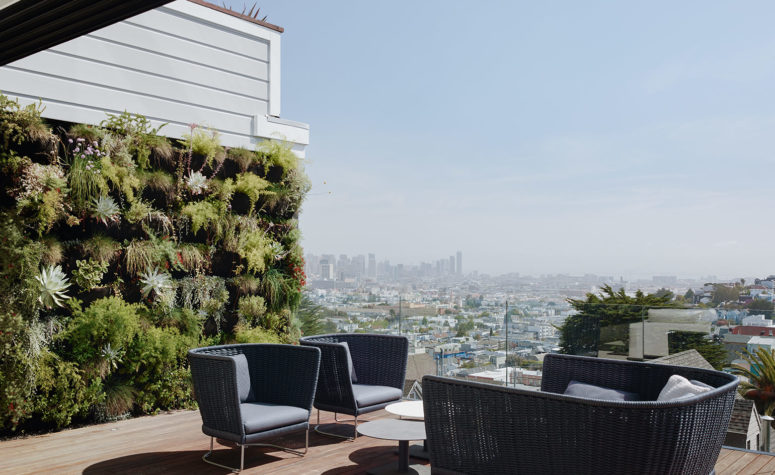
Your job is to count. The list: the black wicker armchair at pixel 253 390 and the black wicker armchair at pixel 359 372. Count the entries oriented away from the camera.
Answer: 0

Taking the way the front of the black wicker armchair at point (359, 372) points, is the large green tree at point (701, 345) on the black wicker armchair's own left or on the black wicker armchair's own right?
on the black wicker armchair's own left

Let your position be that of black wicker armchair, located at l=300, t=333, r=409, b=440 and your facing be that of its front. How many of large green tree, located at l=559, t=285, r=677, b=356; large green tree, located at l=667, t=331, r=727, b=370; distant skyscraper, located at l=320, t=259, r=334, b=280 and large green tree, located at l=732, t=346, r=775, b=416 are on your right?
0

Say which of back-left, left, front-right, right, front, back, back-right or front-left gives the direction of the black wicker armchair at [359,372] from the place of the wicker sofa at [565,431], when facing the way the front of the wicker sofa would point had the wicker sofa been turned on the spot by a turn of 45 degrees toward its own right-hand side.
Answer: front-left

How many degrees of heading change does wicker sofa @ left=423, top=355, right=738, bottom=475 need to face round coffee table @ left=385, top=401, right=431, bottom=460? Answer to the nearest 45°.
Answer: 0° — it already faces it

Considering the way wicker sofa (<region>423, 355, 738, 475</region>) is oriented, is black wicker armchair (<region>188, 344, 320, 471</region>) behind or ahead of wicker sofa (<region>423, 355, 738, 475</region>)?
ahead

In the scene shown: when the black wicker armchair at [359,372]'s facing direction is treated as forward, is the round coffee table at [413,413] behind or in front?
in front

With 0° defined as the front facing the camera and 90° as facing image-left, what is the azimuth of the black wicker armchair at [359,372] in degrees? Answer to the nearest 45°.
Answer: approximately 315°

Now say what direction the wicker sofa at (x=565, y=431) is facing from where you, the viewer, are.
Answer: facing away from the viewer and to the left of the viewer

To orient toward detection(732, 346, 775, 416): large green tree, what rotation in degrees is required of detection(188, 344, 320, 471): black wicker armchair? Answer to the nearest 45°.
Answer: approximately 45° to its left

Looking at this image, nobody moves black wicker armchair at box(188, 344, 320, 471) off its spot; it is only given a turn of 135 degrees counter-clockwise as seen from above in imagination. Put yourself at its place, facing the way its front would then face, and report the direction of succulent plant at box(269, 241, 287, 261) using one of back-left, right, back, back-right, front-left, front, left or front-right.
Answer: front

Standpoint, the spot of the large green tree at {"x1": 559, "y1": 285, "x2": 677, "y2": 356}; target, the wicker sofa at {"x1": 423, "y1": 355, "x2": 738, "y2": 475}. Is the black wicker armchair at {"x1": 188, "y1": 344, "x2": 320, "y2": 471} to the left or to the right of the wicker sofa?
right

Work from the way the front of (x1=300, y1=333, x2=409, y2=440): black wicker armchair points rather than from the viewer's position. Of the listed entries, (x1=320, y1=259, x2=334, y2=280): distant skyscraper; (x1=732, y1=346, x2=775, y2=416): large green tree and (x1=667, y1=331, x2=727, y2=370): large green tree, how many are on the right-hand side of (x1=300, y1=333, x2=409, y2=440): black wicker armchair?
0

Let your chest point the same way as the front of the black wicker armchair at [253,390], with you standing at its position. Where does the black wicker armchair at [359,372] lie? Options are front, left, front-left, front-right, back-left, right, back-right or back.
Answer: left

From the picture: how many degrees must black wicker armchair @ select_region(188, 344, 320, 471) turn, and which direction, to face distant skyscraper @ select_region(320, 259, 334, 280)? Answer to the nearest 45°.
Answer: approximately 135° to its left

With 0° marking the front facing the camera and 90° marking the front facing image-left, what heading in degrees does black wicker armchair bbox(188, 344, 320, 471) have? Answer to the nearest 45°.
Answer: approximately 315°
